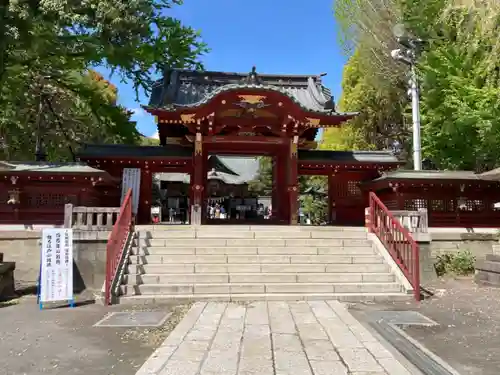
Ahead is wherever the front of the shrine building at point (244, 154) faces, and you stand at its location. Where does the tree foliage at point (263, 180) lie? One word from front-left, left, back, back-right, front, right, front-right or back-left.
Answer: back

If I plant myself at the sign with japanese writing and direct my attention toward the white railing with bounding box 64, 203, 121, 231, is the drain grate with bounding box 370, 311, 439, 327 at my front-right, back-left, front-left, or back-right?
back-right

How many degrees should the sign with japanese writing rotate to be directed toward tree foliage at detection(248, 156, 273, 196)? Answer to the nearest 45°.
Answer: approximately 135° to its left

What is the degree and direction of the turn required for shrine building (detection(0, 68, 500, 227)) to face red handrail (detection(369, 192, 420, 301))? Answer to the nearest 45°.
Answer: approximately 45° to its left

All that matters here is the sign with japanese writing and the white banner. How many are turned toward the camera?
2

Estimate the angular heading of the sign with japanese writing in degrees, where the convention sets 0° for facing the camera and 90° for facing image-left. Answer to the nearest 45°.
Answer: approximately 0°

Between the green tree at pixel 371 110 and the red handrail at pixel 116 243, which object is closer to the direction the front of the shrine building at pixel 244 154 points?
the red handrail

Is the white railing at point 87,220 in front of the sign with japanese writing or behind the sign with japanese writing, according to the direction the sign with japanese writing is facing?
behind
